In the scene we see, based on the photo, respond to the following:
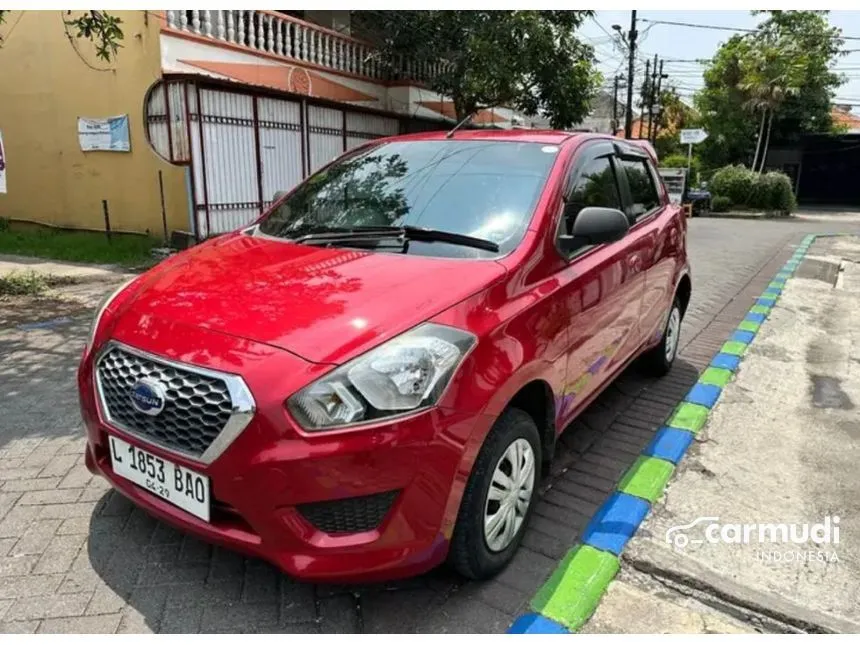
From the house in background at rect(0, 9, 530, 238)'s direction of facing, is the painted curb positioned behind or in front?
in front

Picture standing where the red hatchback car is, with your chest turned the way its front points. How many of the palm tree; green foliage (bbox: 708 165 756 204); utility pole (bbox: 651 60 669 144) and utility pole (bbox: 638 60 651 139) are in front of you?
0

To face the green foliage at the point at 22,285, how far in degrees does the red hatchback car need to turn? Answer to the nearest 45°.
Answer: approximately 90° to its right

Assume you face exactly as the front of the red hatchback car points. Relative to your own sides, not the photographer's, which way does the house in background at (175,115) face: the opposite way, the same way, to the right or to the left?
to the left

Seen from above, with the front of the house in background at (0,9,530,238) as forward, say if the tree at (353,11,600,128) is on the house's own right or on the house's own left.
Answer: on the house's own left

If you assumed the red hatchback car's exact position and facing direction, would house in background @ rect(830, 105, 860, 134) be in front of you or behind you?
behind

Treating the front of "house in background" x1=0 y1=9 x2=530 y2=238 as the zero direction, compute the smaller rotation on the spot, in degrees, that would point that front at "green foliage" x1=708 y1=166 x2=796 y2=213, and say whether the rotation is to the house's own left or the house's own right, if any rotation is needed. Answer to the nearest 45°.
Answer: approximately 90° to the house's own left

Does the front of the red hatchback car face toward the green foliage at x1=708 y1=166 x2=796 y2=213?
no

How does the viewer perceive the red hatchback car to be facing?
facing the viewer and to the left of the viewer

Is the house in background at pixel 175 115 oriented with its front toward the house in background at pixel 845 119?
no

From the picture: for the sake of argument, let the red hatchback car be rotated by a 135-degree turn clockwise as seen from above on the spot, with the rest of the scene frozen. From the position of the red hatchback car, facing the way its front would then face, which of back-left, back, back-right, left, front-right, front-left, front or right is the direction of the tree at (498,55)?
front

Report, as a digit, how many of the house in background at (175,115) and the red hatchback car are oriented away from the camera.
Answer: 0

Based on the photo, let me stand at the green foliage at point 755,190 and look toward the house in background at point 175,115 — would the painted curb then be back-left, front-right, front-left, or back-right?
front-left

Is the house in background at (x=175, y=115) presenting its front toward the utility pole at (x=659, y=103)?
no

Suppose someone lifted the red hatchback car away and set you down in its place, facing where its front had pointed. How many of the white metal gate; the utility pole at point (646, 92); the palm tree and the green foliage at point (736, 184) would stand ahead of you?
0
